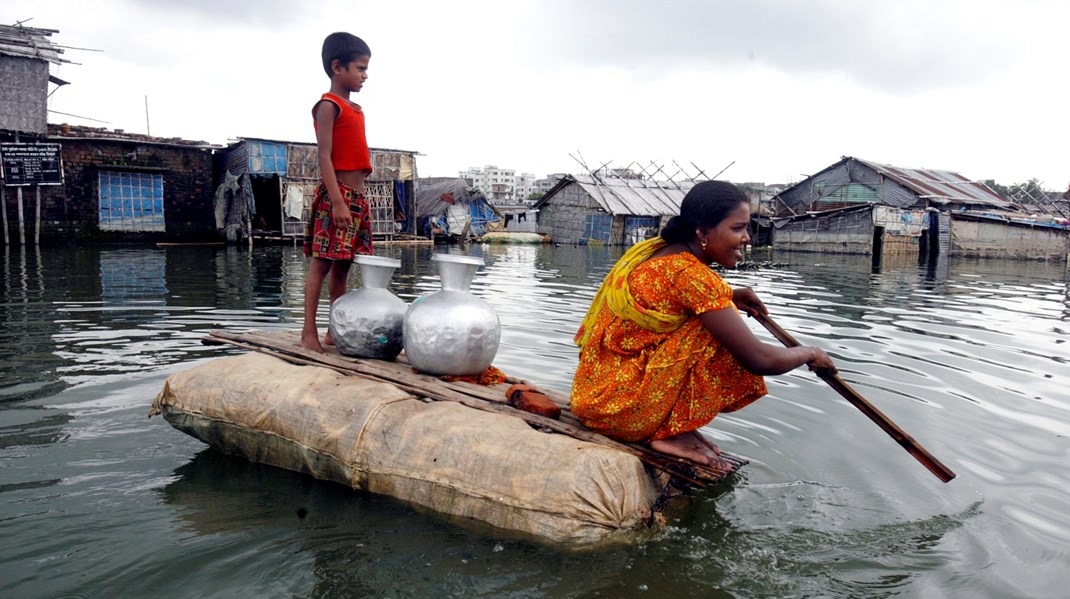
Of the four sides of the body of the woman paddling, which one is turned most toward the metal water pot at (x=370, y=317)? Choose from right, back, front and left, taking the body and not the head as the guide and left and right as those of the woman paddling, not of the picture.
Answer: back

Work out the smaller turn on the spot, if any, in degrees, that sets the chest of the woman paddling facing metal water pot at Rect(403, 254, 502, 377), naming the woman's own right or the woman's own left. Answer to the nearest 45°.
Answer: approximately 180°

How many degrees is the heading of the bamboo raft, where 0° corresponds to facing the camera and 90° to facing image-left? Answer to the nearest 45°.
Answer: approximately 315°

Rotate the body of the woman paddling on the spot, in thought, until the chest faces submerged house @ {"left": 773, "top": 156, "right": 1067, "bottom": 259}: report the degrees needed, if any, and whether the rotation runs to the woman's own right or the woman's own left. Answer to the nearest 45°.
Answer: approximately 90° to the woman's own left

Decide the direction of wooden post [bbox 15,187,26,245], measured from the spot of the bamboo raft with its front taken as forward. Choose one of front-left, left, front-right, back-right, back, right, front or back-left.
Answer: back

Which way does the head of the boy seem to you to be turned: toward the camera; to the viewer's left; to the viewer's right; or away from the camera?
to the viewer's right

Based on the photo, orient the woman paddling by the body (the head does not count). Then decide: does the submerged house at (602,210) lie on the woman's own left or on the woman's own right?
on the woman's own left

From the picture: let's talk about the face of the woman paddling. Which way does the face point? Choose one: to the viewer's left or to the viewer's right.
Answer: to the viewer's right

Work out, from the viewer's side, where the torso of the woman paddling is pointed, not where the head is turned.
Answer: to the viewer's right
